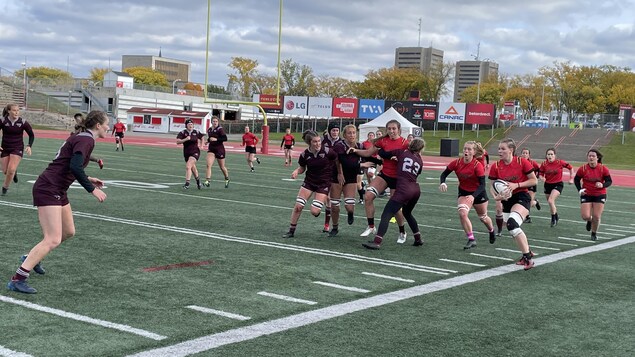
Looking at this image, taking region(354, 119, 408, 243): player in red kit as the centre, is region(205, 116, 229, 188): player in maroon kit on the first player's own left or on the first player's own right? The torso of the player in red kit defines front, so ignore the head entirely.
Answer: on the first player's own right

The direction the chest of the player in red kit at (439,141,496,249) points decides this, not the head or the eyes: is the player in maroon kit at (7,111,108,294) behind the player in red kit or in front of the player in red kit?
in front

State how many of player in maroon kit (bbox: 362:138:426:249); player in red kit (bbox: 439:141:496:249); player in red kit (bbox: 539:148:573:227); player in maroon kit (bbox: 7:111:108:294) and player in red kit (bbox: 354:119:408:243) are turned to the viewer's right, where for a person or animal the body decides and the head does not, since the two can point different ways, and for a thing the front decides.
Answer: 1

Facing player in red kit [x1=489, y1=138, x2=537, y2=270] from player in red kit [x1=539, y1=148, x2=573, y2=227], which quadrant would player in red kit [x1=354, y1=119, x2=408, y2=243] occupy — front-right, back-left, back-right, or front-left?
front-right

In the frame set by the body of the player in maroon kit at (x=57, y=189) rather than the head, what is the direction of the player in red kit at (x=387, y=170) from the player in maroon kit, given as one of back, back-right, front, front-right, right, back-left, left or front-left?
front-left

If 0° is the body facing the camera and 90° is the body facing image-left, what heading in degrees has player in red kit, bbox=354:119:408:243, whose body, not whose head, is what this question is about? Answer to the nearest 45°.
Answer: approximately 45°

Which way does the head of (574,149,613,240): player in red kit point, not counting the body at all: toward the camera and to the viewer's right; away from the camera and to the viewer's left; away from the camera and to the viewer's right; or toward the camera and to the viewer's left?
toward the camera and to the viewer's left

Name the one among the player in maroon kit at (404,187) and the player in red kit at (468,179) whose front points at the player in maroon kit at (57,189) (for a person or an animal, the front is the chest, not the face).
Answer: the player in red kit

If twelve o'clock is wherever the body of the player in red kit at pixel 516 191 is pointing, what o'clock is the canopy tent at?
The canopy tent is roughly at 4 o'clock from the player in red kit.

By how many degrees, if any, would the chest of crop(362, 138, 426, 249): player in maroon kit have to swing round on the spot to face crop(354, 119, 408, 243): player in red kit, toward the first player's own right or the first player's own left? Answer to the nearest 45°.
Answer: approximately 45° to the first player's own right

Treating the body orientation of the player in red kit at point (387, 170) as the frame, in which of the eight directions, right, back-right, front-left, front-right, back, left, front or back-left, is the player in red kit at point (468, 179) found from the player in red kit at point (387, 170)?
back-left

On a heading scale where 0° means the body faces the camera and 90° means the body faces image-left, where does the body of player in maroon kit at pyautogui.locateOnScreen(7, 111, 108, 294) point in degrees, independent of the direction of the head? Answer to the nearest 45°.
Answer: approximately 270°

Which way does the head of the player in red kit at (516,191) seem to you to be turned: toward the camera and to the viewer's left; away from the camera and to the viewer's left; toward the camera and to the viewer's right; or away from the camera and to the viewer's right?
toward the camera and to the viewer's left

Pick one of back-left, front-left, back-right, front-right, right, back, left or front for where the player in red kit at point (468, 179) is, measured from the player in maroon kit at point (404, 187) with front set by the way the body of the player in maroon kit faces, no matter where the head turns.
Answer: right

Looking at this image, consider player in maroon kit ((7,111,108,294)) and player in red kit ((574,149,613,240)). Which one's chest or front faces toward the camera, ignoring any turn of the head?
the player in red kit

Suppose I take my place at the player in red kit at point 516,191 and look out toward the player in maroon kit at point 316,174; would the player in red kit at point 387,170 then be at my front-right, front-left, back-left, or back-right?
front-right

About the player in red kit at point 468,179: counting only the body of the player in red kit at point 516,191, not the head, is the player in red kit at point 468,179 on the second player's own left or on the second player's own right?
on the second player's own right

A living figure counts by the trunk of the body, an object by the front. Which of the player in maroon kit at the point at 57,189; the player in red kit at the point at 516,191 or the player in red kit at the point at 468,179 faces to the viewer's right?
the player in maroon kit

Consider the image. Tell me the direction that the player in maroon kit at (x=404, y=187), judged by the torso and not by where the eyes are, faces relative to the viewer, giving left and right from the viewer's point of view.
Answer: facing away from the viewer and to the left of the viewer
